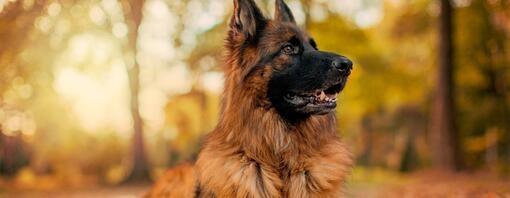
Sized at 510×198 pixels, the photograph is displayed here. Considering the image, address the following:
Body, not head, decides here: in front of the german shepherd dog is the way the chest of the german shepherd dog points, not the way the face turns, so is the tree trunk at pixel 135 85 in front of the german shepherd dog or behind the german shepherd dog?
behind

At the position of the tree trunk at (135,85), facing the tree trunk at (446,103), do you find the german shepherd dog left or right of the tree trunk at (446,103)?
right

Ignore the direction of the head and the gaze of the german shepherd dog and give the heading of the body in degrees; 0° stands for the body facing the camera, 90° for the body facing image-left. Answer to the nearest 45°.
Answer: approximately 315°

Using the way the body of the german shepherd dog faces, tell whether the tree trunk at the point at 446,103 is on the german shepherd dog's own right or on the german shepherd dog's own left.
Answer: on the german shepherd dog's own left
